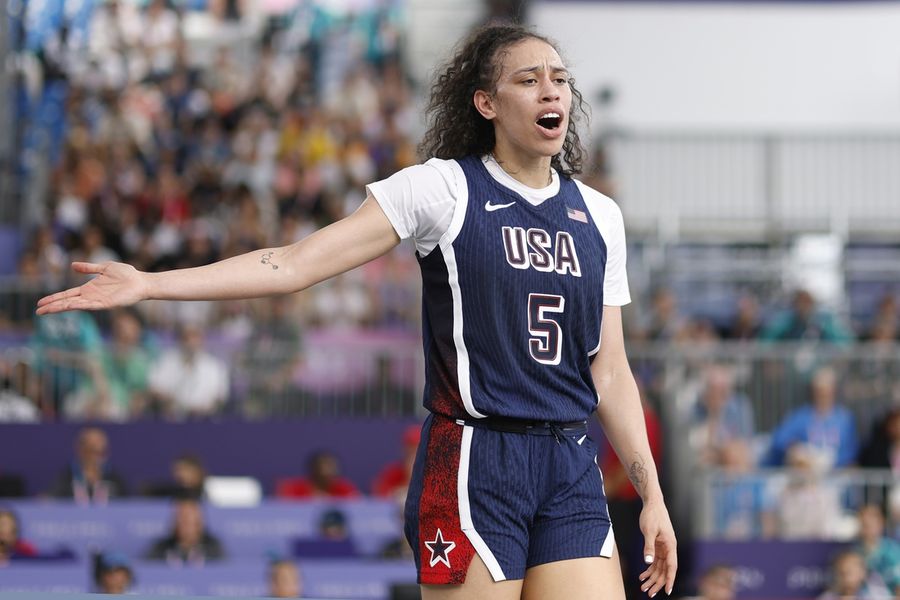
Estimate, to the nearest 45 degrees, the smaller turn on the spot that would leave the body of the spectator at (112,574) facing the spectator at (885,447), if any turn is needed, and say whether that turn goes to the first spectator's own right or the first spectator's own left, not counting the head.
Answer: approximately 90° to the first spectator's own left

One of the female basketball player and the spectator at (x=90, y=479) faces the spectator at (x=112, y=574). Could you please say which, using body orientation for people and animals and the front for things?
the spectator at (x=90, y=479)

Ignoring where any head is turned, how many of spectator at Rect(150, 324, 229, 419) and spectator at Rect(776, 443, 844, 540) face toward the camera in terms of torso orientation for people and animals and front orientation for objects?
2

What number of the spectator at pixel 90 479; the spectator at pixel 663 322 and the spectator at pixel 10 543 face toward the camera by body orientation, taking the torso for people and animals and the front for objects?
3

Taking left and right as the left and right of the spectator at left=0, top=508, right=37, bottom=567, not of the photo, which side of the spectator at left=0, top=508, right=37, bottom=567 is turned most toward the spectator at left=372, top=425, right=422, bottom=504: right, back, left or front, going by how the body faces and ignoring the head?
left

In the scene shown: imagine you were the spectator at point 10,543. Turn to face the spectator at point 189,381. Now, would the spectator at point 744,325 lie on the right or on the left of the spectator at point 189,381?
right

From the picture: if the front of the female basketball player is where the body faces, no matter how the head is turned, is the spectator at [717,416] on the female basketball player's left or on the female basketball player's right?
on the female basketball player's left

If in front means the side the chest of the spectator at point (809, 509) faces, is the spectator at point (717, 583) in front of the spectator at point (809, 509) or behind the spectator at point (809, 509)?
in front

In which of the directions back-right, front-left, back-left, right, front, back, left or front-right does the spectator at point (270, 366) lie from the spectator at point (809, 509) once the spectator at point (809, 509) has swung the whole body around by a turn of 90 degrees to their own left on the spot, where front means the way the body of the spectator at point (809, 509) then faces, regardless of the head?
back
